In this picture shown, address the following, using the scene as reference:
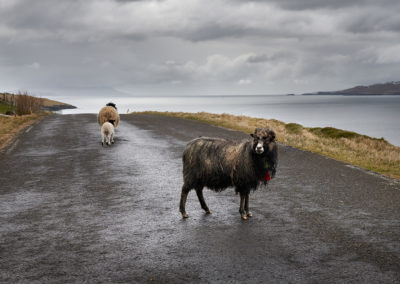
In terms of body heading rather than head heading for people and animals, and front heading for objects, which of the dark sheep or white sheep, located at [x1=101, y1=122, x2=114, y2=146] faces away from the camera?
the white sheep

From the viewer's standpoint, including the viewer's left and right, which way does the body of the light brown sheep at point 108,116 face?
facing away from the viewer

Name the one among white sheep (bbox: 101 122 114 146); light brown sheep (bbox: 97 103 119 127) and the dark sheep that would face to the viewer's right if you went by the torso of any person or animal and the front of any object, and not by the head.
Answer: the dark sheep

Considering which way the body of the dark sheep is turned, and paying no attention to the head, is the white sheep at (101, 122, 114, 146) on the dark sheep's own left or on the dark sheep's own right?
on the dark sheep's own left

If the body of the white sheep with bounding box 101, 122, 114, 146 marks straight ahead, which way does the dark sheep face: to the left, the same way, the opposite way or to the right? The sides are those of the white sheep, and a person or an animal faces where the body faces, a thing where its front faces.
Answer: to the right

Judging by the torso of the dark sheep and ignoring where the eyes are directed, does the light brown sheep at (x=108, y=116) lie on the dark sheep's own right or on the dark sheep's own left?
on the dark sheep's own left

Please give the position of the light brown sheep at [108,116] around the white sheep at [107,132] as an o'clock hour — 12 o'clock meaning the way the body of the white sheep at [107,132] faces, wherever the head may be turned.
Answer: the light brown sheep at [108,116] is roughly at 12 o'clock from the white sheep at [107,132].

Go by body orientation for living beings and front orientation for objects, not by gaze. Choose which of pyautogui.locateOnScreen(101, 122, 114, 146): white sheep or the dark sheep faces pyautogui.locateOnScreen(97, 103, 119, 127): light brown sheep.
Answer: pyautogui.locateOnScreen(101, 122, 114, 146): white sheep

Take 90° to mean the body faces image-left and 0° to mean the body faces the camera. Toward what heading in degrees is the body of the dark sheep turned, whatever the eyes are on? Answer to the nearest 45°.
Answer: approximately 270°

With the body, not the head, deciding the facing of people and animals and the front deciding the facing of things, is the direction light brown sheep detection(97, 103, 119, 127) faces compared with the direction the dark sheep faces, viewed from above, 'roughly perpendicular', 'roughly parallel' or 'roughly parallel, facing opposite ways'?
roughly perpendicular

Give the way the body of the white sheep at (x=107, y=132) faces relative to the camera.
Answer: away from the camera

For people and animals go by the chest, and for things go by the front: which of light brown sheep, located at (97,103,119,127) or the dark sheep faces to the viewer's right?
the dark sheep

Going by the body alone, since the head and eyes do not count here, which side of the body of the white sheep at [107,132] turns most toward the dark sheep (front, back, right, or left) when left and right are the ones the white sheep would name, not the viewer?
back
